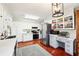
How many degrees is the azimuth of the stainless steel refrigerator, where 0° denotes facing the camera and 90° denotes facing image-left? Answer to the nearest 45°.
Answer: approximately 45°
